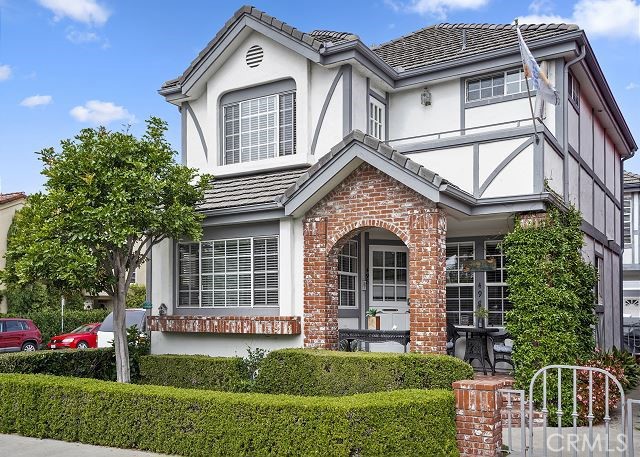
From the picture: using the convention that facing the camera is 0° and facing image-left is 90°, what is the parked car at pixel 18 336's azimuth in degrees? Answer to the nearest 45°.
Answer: approximately 90°

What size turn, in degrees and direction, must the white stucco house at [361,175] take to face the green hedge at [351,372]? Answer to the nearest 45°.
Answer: approximately 45° to its left

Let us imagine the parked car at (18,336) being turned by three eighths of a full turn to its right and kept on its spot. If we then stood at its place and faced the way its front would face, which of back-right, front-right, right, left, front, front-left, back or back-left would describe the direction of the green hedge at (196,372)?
back-right

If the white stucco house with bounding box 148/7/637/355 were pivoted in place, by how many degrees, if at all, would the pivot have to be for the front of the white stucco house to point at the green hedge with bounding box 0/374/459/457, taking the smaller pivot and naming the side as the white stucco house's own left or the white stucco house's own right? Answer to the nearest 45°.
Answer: approximately 45° to the white stucco house's own left

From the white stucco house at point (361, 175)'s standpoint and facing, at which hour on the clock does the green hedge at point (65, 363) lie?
The green hedge is roughly at 1 o'clock from the white stucco house.

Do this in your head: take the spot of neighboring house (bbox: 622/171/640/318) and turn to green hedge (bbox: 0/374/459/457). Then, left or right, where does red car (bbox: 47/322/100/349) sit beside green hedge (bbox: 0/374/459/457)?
right

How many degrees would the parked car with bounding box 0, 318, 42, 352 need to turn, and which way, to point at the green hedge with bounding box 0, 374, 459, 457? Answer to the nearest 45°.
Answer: approximately 90° to its left

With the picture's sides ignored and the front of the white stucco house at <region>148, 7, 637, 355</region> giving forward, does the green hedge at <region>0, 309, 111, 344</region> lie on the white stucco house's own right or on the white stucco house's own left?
on the white stucco house's own right
